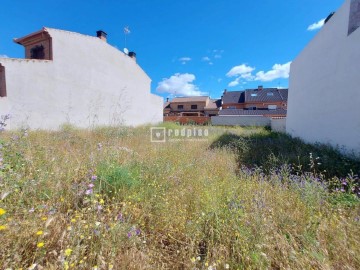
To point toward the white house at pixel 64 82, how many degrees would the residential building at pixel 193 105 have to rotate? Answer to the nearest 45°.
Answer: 0° — it already faces it

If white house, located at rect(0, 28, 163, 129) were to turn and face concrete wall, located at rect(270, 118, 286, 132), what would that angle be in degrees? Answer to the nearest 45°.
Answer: approximately 135° to its left

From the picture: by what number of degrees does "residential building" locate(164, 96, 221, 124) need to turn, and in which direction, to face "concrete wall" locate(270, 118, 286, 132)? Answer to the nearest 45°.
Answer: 0° — it already faces it

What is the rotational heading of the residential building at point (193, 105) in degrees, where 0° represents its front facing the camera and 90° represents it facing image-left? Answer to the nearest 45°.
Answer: approximately 0°

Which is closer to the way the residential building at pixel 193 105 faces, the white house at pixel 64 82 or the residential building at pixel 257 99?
the white house

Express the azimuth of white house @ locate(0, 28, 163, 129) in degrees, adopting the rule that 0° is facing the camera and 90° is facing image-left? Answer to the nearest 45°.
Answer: approximately 45°

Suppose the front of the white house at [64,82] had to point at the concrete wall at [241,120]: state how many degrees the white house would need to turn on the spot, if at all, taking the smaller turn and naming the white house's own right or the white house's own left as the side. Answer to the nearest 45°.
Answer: approximately 135° to the white house's own left

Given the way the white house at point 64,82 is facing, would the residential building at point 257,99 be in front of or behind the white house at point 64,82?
behind
